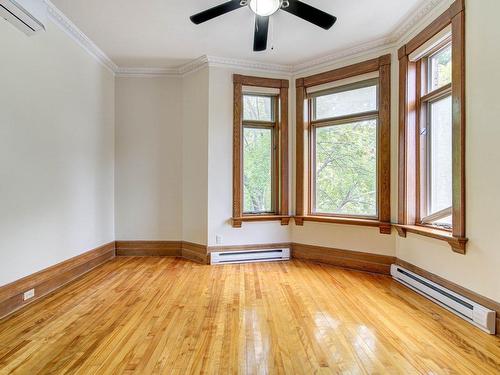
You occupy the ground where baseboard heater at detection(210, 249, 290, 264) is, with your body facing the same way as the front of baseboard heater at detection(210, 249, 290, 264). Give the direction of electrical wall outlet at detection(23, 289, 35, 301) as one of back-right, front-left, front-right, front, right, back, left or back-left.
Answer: front-right

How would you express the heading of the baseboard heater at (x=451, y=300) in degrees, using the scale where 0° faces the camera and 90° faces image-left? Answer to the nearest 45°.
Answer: approximately 45°

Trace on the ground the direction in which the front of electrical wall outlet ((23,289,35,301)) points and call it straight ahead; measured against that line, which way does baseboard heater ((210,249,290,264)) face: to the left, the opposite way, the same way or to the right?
to the right

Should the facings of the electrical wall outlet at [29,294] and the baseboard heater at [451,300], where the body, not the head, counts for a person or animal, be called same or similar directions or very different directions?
very different directions

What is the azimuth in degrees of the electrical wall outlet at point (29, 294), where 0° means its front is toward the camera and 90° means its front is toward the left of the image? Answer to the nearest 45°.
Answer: approximately 315°

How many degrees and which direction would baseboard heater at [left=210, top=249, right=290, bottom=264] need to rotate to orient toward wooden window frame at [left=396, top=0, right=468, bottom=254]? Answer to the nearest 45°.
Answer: approximately 45° to its left

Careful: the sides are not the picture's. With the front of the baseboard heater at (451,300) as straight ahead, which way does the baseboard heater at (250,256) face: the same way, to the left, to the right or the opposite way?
to the left

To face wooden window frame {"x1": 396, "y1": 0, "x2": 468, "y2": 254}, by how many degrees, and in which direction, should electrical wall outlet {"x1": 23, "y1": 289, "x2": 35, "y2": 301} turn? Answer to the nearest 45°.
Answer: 0° — it already faces it
